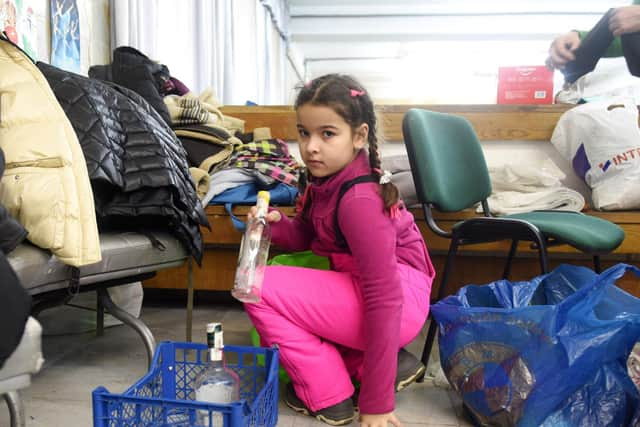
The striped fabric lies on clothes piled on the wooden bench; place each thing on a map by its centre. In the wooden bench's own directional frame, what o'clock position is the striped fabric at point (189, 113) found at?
The striped fabric is roughly at 3 o'clock from the wooden bench.

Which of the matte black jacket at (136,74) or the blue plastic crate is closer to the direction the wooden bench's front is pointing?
the blue plastic crate

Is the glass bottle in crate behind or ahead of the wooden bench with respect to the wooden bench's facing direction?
ahead

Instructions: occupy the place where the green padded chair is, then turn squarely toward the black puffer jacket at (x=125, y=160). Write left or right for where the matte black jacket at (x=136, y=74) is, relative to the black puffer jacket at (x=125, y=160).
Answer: right

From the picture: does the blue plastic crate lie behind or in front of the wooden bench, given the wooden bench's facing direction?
in front

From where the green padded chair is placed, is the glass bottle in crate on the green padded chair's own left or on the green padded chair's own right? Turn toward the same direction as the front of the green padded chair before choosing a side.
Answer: on the green padded chair's own right

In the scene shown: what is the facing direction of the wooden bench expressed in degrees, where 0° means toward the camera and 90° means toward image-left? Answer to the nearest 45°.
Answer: approximately 0°
